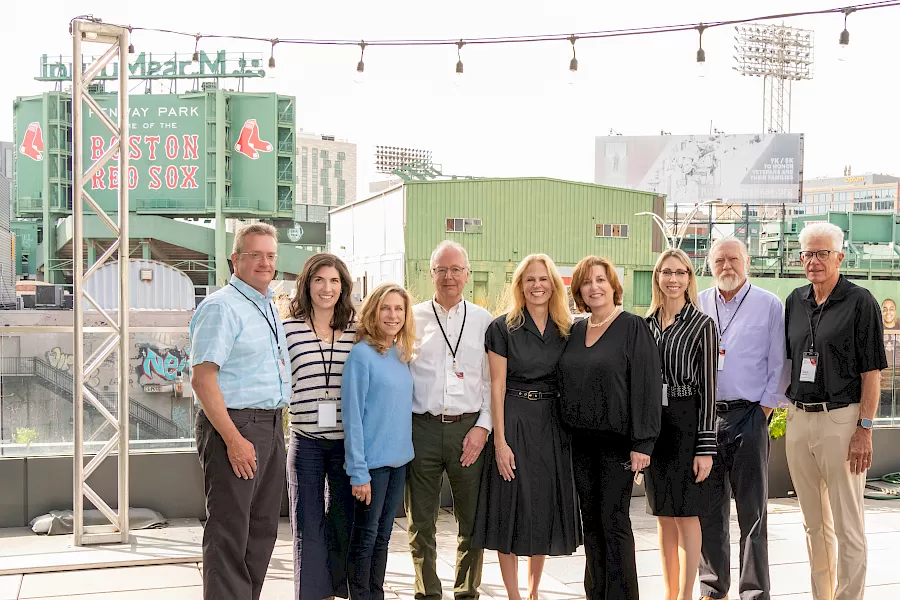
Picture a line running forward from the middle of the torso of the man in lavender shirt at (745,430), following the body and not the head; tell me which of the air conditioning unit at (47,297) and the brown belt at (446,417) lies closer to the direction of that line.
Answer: the brown belt

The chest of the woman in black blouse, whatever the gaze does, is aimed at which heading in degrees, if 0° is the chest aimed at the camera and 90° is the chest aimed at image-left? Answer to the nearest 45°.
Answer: approximately 45°

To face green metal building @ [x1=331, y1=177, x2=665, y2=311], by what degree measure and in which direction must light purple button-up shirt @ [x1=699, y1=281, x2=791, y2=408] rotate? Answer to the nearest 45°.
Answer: approximately 135° to its right

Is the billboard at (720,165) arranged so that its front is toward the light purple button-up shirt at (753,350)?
yes

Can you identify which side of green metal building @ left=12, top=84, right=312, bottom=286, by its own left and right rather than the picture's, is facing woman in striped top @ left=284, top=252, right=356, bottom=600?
front

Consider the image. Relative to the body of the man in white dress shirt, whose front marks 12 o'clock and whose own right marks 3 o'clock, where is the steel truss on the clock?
The steel truss is roughly at 4 o'clock from the man in white dress shirt.

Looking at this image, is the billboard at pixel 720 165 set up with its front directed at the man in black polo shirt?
yes

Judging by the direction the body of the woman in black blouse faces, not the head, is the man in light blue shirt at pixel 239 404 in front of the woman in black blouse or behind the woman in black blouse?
in front

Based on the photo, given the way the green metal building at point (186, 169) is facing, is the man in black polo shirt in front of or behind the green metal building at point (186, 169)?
in front

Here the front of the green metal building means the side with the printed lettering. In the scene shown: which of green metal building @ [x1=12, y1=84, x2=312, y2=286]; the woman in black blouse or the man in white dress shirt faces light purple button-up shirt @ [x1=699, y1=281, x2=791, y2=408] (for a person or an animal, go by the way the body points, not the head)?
the green metal building
